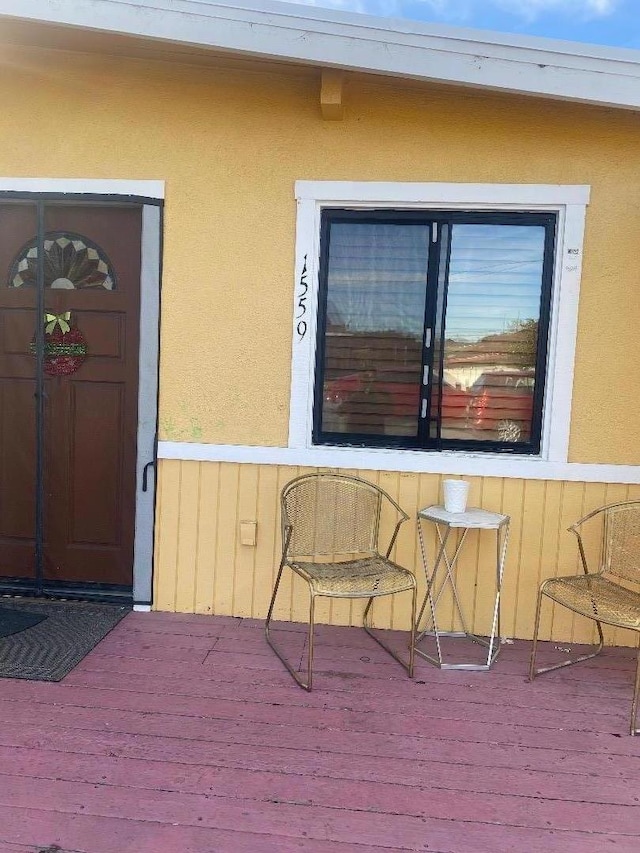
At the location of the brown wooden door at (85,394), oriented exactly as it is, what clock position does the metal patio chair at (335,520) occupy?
The metal patio chair is roughly at 10 o'clock from the brown wooden door.

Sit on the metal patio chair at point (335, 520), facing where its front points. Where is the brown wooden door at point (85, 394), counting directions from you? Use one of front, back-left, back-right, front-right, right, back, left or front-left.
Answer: back-right

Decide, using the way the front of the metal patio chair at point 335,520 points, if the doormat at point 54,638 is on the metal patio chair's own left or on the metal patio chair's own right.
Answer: on the metal patio chair's own right

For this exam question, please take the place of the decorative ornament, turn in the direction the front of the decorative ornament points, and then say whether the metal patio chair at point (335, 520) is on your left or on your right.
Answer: on your left

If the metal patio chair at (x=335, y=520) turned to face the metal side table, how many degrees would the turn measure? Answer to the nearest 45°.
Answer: approximately 45° to its left

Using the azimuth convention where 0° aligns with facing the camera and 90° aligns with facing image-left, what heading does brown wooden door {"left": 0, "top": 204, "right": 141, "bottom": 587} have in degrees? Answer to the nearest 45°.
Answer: approximately 0°

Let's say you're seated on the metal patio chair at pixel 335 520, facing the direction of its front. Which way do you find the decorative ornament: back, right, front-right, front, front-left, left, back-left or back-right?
back-right

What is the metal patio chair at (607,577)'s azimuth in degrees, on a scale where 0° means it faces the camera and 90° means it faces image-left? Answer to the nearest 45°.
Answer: approximately 45°
